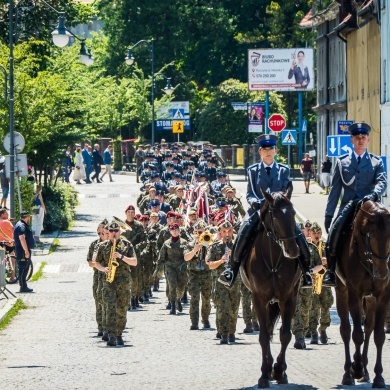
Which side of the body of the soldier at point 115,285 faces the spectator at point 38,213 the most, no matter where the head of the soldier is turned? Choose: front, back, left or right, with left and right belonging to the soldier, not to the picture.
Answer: back

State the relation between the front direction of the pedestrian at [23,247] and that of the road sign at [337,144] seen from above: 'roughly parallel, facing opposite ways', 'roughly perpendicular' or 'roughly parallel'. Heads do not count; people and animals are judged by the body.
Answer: roughly perpendicular

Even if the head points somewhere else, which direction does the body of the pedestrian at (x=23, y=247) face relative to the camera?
to the viewer's right

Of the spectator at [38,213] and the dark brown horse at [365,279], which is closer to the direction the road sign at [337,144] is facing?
the dark brown horse
